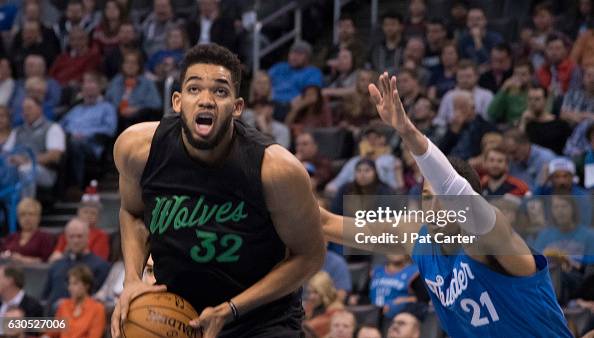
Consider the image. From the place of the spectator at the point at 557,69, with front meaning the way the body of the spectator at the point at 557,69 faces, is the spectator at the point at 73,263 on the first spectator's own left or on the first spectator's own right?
on the first spectator's own right

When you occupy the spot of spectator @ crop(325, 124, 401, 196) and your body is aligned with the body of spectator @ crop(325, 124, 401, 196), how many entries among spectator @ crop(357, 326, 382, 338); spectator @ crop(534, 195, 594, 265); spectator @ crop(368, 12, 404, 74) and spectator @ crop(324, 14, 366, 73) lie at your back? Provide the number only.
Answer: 2

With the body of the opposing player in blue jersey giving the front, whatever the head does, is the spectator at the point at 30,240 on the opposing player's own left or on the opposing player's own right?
on the opposing player's own right

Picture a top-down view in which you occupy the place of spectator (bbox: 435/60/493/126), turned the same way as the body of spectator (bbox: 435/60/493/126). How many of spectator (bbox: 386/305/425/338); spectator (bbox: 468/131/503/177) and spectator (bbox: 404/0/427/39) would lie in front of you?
2

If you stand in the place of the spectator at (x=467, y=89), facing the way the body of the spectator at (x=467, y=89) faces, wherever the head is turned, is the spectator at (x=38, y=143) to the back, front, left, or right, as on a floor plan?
right

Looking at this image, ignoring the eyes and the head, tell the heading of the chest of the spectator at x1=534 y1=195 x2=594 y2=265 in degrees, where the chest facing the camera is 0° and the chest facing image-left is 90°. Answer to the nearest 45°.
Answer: approximately 0°
